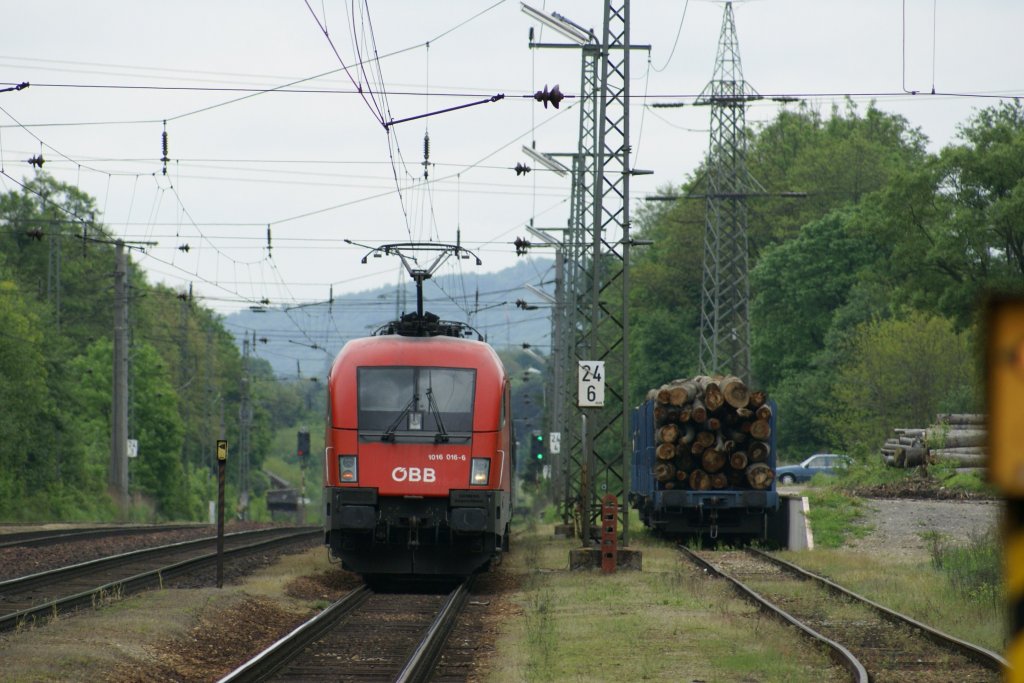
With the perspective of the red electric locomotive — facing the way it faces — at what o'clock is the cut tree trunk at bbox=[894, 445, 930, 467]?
The cut tree trunk is roughly at 7 o'clock from the red electric locomotive.

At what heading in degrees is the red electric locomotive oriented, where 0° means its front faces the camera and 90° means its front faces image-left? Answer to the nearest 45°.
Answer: approximately 0°

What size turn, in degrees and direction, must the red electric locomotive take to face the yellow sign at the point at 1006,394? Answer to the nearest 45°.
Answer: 0° — it already faces it

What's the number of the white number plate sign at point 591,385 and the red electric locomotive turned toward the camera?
2

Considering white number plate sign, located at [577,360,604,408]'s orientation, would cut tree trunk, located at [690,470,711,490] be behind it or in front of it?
behind

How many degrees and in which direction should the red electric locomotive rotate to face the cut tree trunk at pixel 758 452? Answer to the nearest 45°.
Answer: approximately 135° to its left
